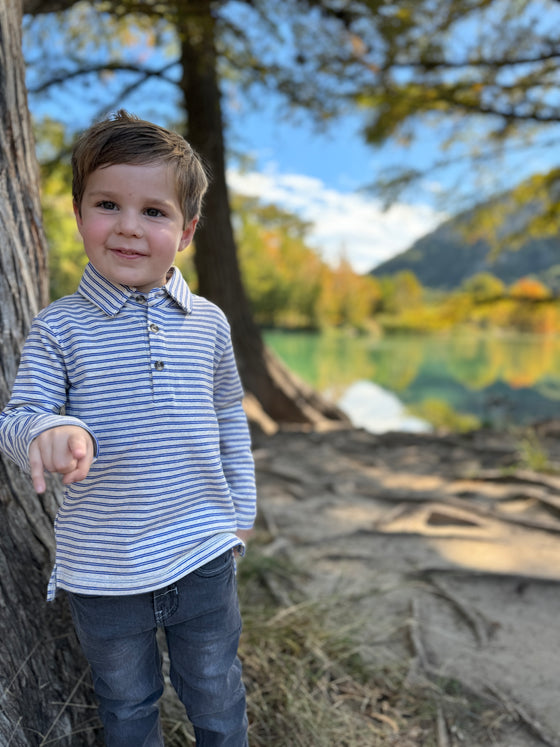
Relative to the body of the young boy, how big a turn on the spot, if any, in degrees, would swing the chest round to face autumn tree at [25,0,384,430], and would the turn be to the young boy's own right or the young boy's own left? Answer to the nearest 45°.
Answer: approximately 180°

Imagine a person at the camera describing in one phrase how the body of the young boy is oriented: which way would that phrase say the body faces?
toward the camera

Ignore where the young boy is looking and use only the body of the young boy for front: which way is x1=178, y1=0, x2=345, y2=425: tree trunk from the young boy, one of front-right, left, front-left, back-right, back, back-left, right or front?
back
